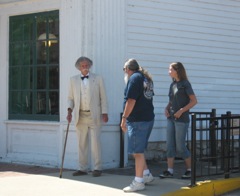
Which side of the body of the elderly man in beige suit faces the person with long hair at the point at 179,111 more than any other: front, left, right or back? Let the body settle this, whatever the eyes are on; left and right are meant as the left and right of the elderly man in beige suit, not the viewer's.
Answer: left

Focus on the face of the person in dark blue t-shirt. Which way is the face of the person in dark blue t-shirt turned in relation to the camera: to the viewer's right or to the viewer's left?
to the viewer's left

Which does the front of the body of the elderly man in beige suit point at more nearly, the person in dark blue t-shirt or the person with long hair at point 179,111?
the person in dark blue t-shirt

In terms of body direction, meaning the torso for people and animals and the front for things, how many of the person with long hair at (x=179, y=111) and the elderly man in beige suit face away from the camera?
0

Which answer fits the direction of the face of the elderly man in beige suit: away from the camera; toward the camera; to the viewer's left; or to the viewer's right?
toward the camera

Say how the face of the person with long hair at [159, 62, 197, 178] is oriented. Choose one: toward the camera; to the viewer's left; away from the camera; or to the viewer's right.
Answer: to the viewer's left

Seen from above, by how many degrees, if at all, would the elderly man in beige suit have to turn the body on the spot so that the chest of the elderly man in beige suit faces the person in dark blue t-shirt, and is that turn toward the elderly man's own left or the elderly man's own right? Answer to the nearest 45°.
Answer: approximately 45° to the elderly man's own left

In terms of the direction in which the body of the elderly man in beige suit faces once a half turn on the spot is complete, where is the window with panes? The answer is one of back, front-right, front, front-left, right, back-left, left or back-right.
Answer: front-left

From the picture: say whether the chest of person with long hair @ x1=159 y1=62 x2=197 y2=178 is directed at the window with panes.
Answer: no

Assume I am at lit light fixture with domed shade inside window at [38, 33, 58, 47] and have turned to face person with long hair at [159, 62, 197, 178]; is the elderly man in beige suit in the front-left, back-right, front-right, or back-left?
front-right

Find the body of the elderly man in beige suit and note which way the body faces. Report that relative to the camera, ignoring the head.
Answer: toward the camera

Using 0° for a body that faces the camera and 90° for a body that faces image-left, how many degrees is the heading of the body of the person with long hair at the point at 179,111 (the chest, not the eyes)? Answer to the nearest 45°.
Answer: approximately 45°
